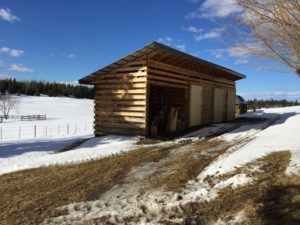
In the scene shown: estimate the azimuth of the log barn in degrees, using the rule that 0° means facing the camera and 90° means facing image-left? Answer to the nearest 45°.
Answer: approximately 315°

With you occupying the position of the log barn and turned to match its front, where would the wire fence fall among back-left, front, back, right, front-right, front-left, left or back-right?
back
